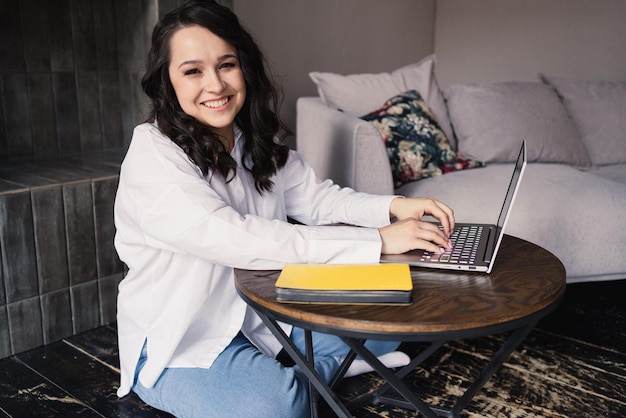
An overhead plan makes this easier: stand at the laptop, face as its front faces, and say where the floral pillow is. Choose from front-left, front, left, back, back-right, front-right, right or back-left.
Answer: right

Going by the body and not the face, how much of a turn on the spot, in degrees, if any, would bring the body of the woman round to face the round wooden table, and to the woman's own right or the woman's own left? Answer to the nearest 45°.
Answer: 0° — they already face it

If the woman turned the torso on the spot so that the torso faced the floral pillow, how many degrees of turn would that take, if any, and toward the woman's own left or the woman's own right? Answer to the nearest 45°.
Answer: approximately 90° to the woman's own left

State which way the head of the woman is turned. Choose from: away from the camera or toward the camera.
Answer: toward the camera

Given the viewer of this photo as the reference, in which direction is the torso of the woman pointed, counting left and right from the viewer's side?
facing the viewer and to the right of the viewer

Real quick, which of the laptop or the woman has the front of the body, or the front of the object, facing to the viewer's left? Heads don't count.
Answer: the laptop

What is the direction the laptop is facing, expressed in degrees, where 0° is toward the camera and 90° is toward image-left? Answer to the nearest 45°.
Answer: approximately 90°

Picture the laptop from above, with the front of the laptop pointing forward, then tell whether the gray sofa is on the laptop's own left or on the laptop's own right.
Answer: on the laptop's own right

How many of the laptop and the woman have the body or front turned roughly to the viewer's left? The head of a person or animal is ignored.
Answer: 1
